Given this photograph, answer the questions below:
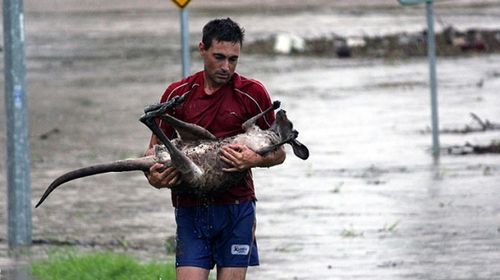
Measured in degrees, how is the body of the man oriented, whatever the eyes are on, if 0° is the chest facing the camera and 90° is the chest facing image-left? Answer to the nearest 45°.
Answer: approximately 0°

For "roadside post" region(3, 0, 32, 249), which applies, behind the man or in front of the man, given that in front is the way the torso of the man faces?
behind
